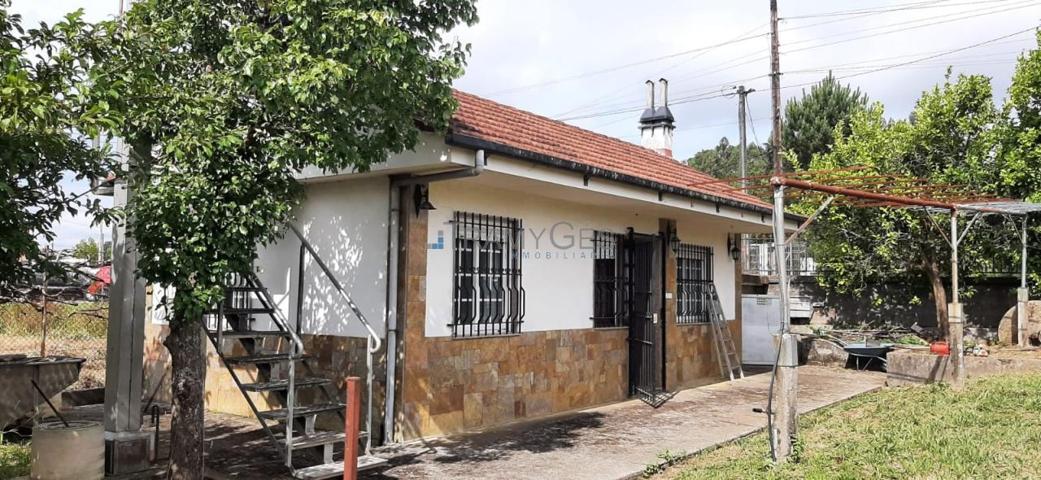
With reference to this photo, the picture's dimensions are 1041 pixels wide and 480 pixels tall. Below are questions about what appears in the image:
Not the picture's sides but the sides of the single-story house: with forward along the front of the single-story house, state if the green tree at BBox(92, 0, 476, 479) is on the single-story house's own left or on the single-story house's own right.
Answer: on the single-story house's own right

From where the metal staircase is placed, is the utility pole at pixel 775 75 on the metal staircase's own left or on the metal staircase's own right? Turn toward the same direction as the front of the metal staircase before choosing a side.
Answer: on the metal staircase's own left

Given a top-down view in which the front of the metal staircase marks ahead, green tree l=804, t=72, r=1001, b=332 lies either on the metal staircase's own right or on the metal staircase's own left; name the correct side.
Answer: on the metal staircase's own left

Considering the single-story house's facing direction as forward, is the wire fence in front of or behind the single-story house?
behind

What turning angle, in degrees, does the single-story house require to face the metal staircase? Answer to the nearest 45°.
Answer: approximately 90° to its right

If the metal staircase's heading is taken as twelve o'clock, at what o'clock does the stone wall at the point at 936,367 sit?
The stone wall is roughly at 10 o'clock from the metal staircase.

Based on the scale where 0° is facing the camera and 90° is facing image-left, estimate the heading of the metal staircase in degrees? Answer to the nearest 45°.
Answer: approximately 315°

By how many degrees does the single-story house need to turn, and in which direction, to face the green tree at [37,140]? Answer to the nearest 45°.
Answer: approximately 90° to its right

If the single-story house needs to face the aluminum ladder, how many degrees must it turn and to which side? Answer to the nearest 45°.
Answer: approximately 90° to its left
